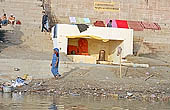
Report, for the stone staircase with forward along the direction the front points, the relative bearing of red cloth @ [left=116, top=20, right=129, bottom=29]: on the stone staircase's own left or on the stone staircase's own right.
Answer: on the stone staircase's own left

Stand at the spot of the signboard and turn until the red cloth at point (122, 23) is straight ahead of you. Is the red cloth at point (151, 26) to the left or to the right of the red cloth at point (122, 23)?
left

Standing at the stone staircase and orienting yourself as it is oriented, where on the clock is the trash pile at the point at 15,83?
The trash pile is roughly at 12 o'clock from the stone staircase.

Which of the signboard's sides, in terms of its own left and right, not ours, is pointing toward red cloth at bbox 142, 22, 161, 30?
left

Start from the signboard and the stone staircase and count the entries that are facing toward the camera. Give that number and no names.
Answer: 2

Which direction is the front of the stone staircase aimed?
toward the camera

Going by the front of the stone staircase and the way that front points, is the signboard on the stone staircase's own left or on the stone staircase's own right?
on the stone staircase's own left

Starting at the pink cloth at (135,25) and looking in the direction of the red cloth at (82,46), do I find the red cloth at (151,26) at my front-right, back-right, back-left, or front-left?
back-left

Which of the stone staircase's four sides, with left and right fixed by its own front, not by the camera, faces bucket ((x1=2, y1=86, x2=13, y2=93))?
front

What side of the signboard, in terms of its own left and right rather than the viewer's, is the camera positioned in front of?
front
